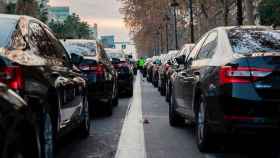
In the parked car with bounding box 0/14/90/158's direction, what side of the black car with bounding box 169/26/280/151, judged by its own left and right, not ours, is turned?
left

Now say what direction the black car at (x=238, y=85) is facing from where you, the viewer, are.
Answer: facing away from the viewer and to the left of the viewer

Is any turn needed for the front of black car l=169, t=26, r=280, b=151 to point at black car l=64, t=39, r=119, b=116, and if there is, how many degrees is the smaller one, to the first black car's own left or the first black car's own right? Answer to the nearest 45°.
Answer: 0° — it already faces it

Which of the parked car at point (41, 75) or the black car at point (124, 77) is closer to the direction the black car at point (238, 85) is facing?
the black car
